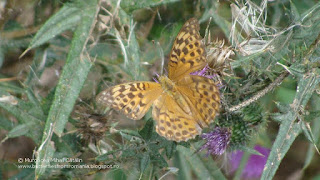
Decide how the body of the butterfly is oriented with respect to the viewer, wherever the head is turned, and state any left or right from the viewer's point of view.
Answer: facing away from the viewer and to the left of the viewer

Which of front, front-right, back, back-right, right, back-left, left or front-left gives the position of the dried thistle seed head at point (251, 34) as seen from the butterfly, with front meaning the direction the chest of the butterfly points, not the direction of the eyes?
right

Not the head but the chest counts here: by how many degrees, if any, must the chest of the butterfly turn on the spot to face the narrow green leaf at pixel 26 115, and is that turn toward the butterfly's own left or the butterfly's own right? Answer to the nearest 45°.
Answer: approximately 45° to the butterfly's own left

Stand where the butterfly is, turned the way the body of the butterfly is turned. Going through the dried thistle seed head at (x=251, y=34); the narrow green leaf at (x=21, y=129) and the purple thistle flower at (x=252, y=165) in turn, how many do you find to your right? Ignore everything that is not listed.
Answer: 2

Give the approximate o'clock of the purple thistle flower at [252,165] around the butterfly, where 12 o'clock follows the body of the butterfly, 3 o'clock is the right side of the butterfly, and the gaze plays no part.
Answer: The purple thistle flower is roughly at 3 o'clock from the butterfly.

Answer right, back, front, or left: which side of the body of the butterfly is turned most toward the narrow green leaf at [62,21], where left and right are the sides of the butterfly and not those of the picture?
front

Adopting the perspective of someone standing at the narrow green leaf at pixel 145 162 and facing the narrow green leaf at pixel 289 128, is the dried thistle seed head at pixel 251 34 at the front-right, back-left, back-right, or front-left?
front-left

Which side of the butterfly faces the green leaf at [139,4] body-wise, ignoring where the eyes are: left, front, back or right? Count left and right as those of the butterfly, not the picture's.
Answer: front

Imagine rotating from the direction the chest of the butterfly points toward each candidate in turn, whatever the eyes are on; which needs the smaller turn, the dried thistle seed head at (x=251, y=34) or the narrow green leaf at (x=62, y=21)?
the narrow green leaf

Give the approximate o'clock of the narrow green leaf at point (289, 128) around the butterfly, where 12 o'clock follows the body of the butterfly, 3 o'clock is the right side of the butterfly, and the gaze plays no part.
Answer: The narrow green leaf is roughly at 5 o'clock from the butterfly.
